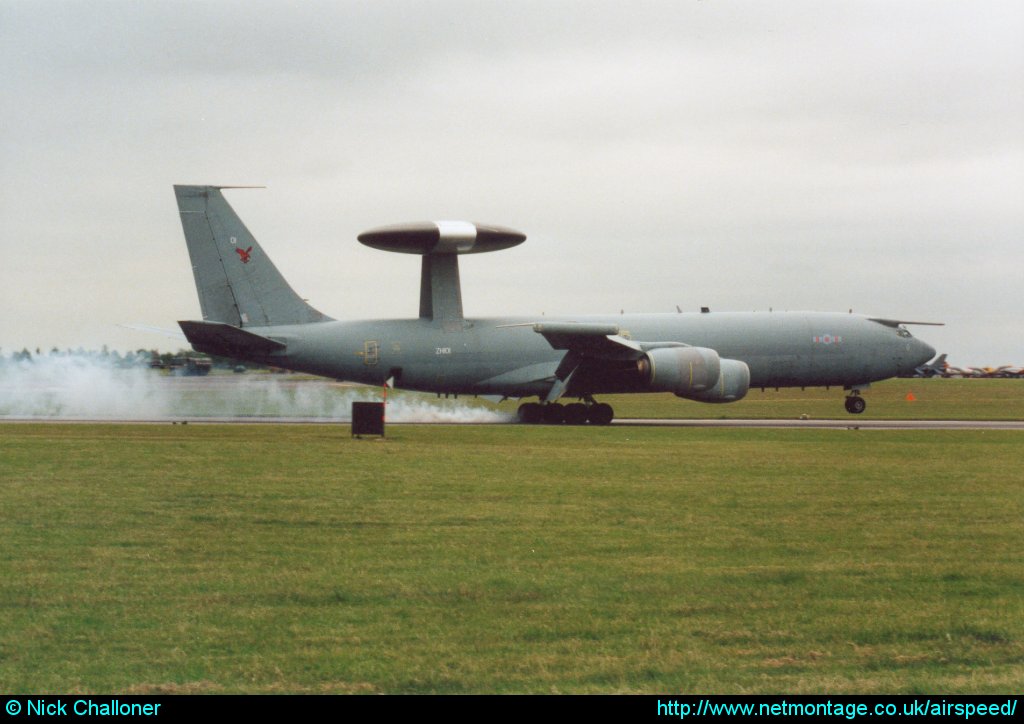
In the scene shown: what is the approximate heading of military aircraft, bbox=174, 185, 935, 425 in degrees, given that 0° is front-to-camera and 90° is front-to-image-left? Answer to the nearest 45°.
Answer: approximately 270°

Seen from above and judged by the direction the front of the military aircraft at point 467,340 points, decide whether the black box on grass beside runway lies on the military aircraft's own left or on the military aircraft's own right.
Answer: on the military aircraft's own right
